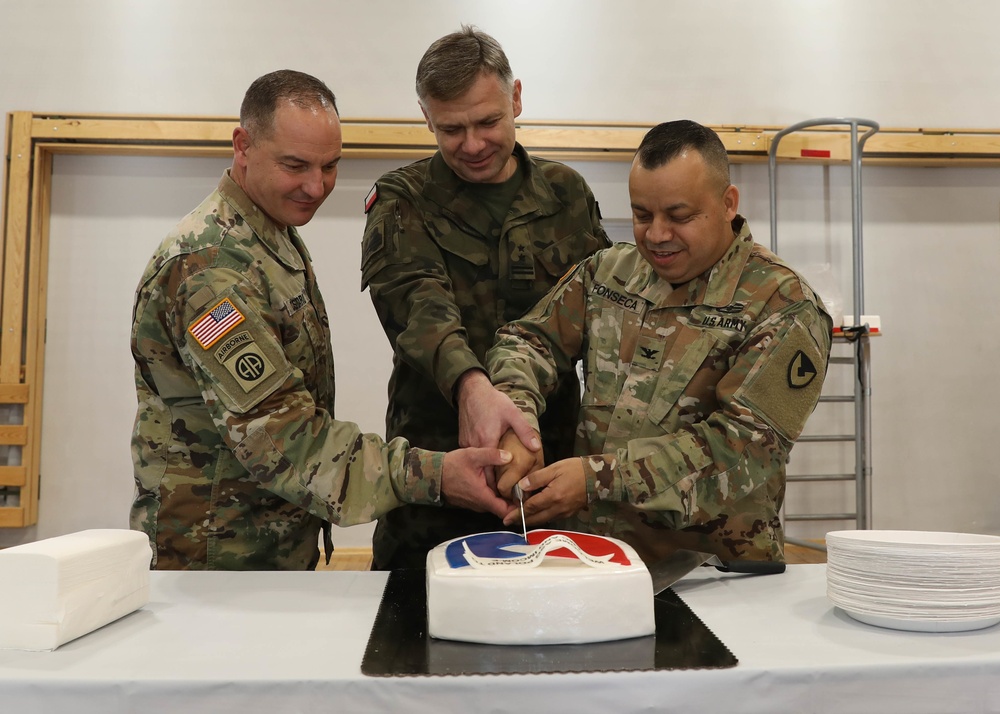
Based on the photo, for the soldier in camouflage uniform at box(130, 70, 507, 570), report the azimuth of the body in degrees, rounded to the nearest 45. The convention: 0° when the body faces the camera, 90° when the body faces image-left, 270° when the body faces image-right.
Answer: approximately 270°

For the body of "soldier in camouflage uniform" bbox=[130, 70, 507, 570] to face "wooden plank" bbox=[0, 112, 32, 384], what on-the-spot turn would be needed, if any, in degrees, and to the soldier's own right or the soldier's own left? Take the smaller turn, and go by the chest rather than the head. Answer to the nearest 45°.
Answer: approximately 135° to the soldier's own left

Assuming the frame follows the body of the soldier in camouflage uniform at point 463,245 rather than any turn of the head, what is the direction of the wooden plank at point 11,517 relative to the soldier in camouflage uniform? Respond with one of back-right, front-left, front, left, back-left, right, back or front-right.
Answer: back-right

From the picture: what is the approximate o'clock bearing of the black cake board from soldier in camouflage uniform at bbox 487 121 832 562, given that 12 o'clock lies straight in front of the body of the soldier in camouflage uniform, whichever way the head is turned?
The black cake board is roughly at 11 o'clock from the soldier in camouflage uniform.

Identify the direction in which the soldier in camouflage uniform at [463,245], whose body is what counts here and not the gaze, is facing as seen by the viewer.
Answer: toward the camera

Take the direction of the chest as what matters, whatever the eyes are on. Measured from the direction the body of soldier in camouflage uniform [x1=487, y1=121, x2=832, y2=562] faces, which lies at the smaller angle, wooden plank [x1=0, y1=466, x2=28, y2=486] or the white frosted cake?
the white frosted cake

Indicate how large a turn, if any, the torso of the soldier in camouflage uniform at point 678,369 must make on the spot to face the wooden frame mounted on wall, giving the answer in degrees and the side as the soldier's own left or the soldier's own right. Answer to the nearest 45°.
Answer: approximately 90° to the soldier's own right

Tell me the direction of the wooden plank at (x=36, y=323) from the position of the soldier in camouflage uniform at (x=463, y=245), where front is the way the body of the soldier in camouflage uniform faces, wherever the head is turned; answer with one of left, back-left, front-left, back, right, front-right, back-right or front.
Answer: back-right

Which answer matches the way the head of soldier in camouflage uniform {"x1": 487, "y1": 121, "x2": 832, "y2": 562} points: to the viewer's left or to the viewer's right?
to the viewer's left

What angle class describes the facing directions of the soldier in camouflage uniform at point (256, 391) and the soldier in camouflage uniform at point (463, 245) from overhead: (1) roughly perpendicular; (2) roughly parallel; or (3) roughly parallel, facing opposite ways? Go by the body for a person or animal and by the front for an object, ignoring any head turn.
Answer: roughly perpendicular

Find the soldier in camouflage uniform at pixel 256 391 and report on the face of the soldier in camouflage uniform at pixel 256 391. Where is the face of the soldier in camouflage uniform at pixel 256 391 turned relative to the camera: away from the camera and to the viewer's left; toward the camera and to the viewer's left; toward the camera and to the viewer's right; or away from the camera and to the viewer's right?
toward the camera and to the viewer's right

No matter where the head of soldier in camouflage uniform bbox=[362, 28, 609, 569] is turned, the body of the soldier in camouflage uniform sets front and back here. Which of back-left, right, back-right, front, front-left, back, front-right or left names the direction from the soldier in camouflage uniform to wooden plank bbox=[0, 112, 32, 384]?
back-right

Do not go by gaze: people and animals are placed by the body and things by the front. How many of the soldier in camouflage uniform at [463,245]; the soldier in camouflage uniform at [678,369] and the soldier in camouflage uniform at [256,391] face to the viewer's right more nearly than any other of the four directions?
1

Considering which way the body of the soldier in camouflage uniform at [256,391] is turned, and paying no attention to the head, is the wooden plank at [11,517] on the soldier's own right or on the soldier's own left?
on the soldier's own left

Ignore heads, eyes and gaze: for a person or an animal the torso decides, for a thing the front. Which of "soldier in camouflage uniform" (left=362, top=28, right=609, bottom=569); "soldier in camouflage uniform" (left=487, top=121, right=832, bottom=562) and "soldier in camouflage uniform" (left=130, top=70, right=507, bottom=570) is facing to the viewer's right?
"soldier in camouflage uniform" (left=130, top=70, right=507, bottom=570)
